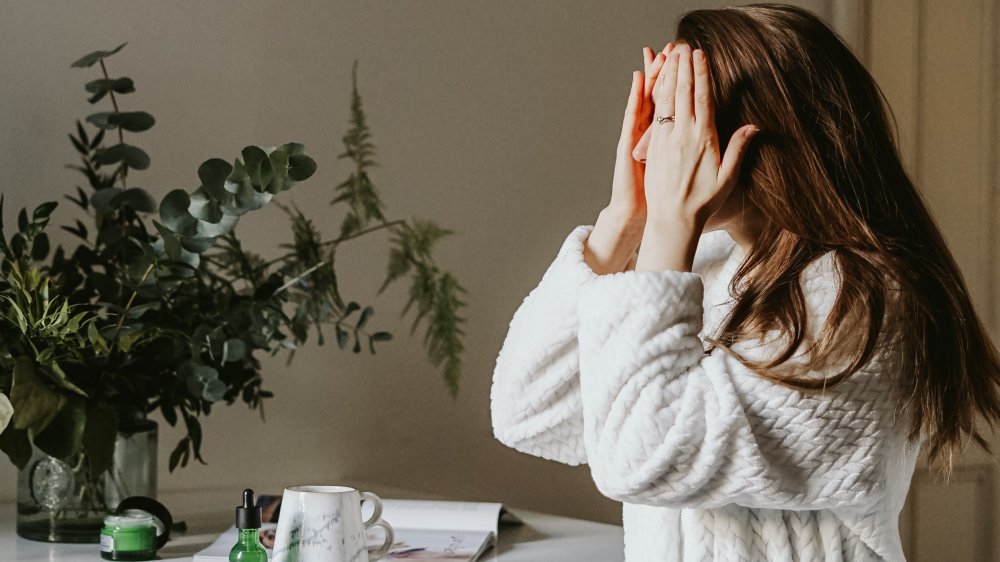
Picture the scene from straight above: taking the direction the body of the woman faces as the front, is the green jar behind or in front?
in front

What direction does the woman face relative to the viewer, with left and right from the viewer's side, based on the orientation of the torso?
facing to the left of the viewer
